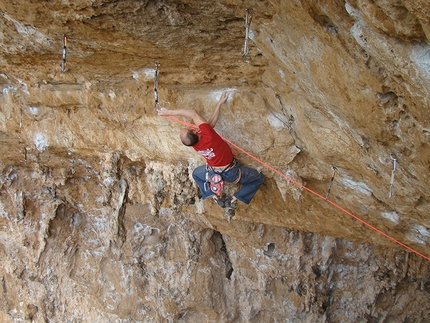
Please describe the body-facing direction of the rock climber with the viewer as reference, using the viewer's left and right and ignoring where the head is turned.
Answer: facing away from the viewer
